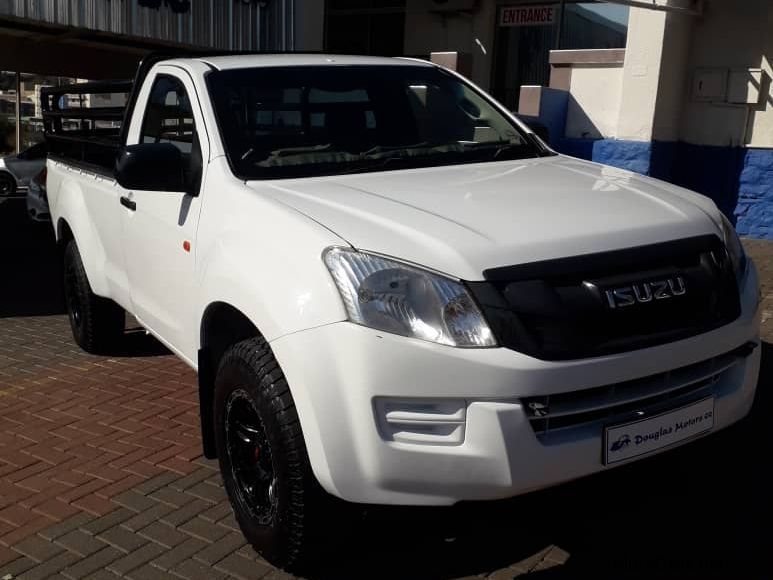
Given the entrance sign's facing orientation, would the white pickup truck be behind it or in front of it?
in front

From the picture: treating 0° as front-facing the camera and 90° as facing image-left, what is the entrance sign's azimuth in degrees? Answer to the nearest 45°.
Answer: approximately 0°

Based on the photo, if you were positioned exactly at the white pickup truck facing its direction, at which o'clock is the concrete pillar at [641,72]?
The concrete pillar is roughly at 8 o'clock from the white pickup truck.

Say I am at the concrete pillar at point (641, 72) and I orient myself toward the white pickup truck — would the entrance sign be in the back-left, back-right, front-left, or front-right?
back-right

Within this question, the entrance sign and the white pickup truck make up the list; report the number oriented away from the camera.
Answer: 0

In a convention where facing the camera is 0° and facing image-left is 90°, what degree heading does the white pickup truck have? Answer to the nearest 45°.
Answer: approximately 315°

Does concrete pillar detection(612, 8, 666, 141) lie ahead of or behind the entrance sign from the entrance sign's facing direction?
ahead

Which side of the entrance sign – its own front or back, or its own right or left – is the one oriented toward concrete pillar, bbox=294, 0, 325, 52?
right

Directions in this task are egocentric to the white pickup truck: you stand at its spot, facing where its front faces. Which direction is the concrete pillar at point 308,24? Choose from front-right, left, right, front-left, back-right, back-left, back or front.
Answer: back-left

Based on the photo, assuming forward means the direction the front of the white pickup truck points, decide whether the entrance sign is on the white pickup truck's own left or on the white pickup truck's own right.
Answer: on the white pickup truck's own left
